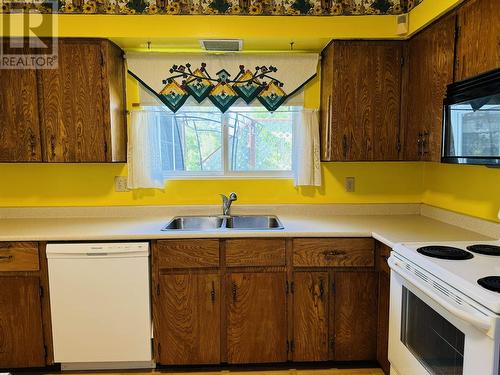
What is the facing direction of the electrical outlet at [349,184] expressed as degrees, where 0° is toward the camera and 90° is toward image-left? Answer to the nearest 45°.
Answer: approximately 0°

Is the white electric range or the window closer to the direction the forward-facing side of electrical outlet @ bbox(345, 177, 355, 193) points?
the white electric range

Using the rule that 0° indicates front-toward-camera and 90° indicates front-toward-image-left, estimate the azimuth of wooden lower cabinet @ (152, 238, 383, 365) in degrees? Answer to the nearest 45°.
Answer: approximately 0°

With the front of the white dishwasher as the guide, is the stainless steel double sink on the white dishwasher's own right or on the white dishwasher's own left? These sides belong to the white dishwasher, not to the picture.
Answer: on the white dishwasher's own left

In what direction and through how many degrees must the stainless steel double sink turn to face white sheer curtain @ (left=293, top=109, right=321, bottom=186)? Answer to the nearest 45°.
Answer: approximately 90° to its left

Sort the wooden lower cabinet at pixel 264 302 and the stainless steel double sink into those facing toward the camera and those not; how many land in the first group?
2

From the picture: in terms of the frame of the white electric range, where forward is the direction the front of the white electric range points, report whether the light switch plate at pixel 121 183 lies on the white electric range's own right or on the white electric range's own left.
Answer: on the white electric range's own right

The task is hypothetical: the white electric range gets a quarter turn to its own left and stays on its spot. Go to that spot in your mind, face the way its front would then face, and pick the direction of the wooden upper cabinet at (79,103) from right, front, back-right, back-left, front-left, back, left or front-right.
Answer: back-right

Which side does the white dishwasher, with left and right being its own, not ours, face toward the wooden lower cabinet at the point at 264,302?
left
